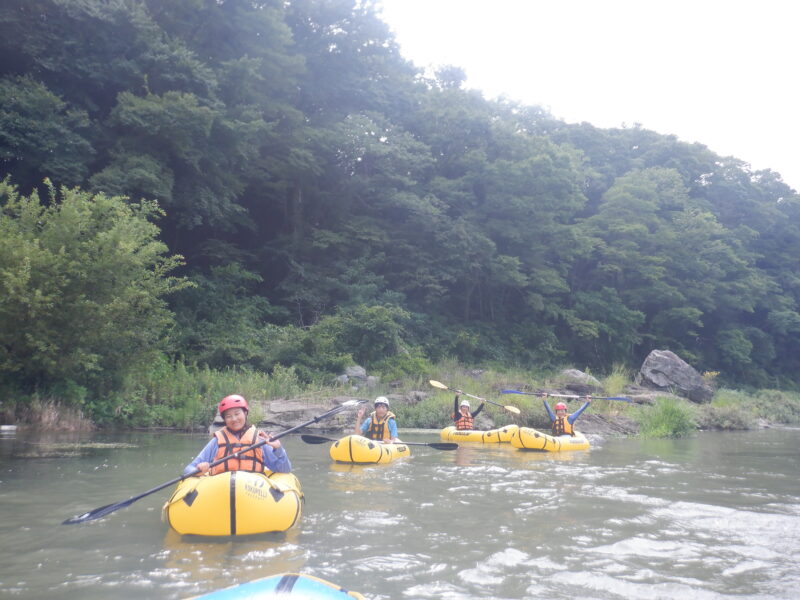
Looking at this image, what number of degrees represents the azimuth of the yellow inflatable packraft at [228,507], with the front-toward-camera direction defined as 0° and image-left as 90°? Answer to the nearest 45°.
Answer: approximately 0°

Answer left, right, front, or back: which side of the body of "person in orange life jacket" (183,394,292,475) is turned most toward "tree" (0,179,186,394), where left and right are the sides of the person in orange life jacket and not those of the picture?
back

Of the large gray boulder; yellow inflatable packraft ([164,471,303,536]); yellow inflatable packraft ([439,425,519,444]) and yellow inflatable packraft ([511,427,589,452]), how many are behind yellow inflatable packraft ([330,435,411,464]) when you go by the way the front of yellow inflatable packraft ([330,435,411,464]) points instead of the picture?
3

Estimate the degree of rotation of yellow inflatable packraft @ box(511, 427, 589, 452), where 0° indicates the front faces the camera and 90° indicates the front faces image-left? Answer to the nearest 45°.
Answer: approximately 45°

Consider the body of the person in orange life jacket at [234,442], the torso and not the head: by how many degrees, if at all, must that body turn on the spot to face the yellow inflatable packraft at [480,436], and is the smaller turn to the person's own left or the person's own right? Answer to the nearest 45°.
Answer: approximately 135° to the person's own left

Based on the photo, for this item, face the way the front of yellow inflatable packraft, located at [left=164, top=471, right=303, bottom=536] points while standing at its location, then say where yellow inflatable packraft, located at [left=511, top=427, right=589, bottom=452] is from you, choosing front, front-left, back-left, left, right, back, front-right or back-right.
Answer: back-left

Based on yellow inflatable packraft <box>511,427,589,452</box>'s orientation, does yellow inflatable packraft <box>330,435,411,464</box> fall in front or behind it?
in front

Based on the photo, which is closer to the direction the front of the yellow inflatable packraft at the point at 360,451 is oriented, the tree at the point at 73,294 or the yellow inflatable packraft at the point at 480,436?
the tree
